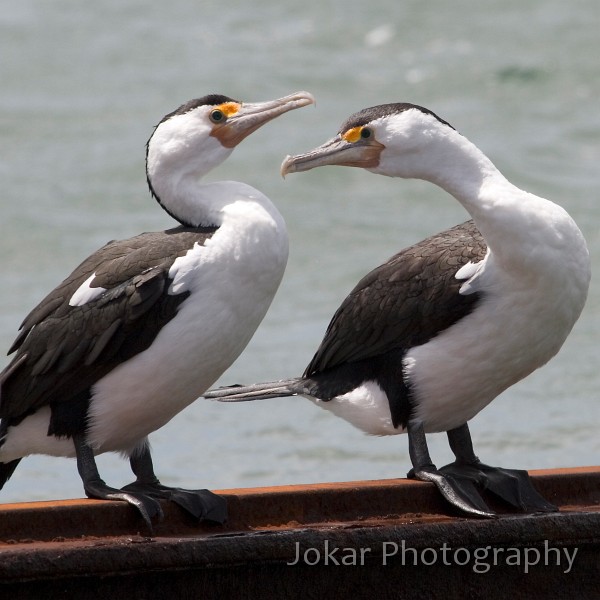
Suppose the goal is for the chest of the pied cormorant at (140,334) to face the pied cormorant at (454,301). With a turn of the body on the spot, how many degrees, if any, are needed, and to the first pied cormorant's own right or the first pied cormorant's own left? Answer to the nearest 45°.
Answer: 0° — it already faces it

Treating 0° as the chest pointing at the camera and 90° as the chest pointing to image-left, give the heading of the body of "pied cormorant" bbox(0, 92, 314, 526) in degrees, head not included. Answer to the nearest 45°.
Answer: approximately 270°
